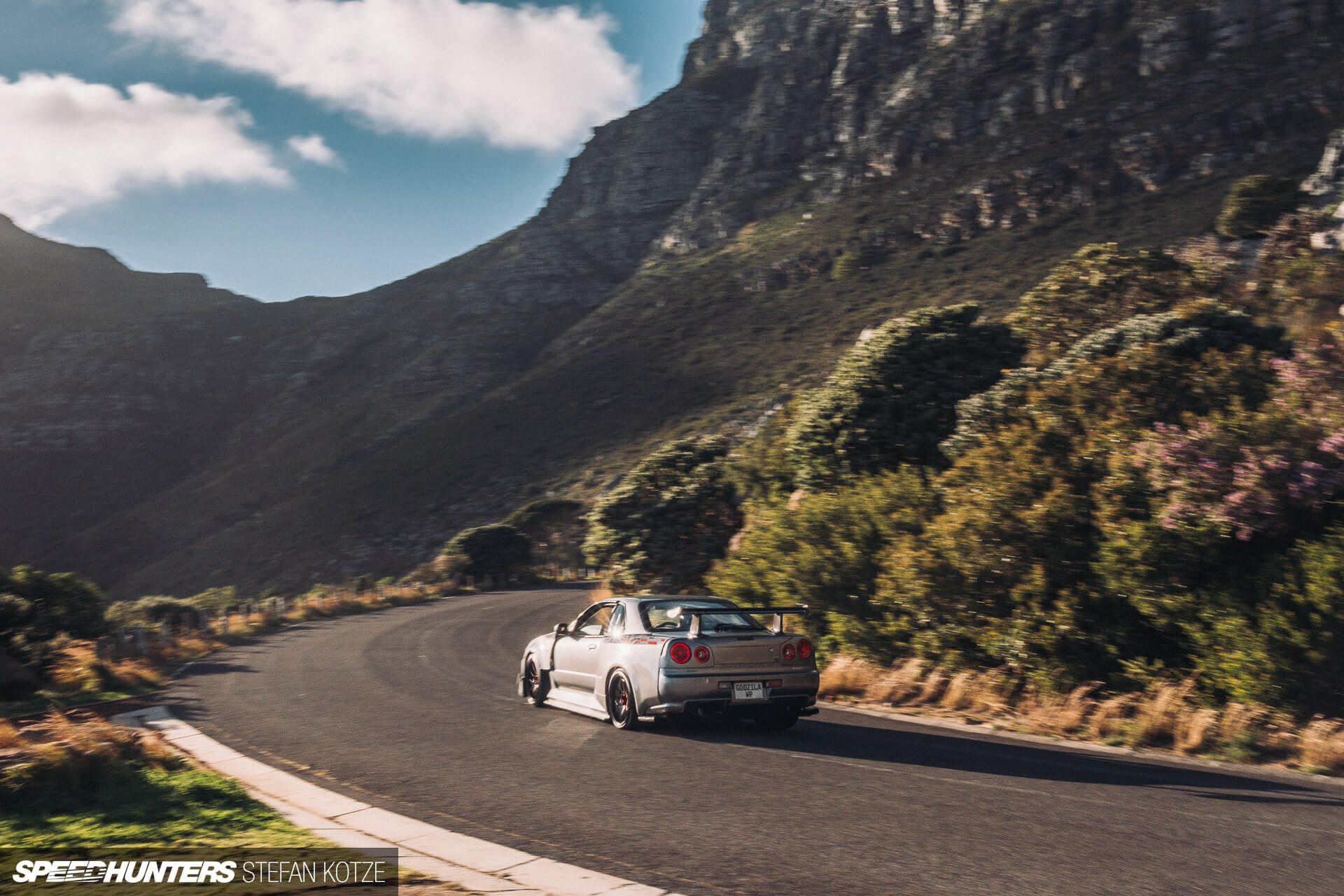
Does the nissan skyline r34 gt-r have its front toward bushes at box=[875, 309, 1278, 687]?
no

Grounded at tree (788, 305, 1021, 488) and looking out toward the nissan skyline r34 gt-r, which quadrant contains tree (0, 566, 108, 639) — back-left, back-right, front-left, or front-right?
front-right

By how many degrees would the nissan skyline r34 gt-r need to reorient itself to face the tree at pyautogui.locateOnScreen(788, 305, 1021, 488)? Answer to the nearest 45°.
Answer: approximately 90° to its right

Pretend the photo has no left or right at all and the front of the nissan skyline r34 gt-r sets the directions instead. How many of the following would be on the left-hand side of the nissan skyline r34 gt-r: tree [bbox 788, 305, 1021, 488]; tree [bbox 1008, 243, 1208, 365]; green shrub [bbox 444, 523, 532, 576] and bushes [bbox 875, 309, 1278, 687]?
0

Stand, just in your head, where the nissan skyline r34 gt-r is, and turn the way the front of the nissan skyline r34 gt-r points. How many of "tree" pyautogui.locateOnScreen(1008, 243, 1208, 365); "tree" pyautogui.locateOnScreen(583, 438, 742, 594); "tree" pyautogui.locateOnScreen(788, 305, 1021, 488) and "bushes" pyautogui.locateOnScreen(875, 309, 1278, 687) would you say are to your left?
0

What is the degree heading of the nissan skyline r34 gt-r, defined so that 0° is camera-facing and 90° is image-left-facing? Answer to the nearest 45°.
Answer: approximately 135°

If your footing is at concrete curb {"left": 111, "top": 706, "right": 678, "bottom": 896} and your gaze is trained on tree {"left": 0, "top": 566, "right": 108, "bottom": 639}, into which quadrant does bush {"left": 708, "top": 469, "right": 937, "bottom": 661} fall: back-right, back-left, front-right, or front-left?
front-right

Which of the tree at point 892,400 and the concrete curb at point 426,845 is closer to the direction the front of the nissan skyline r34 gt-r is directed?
the tree

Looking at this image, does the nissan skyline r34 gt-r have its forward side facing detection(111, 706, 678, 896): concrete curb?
no

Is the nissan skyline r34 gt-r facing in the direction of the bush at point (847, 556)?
no

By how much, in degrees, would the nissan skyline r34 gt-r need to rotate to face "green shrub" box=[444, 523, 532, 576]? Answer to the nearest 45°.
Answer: approximately 45° to its right

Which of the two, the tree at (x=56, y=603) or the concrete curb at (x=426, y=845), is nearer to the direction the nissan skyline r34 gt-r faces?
the tree
